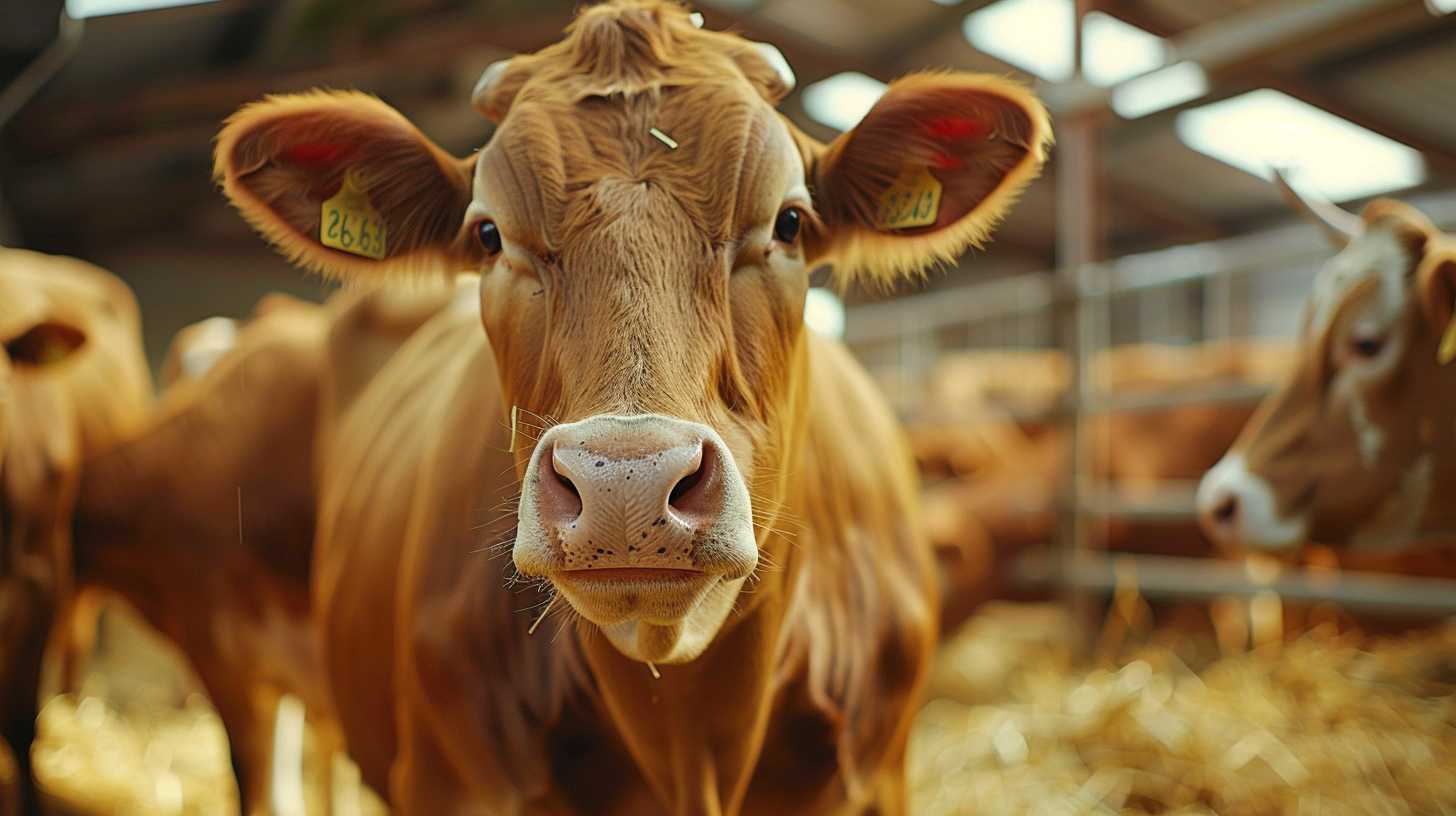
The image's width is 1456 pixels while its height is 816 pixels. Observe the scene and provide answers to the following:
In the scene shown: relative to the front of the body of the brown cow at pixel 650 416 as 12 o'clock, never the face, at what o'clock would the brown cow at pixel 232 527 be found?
the brown cow at pixel 232 527 is roughly at 5 o'clock from the brown cow at pixel 650 416.

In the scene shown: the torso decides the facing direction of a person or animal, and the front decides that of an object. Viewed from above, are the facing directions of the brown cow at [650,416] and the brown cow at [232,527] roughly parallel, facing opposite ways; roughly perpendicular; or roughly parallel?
roughly perpendicular

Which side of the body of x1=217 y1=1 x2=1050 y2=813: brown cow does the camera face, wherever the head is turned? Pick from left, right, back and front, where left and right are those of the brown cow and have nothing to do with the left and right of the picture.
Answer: front
